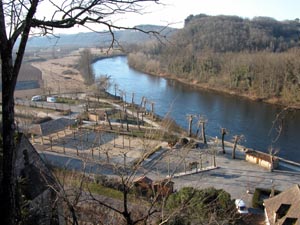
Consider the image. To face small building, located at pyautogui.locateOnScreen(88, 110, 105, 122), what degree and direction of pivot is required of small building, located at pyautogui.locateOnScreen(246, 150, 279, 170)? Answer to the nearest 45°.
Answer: approximately 90° to its right

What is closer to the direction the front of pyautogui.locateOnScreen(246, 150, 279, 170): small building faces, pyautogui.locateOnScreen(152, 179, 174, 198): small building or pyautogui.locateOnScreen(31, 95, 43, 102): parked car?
the small building

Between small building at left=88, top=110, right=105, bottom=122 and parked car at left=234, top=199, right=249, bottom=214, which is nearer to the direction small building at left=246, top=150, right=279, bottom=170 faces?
the parked car

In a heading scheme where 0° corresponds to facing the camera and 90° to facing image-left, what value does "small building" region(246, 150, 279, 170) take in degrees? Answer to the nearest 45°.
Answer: approximately 45°

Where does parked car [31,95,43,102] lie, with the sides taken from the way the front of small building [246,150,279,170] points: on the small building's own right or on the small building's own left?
on the small building's own right

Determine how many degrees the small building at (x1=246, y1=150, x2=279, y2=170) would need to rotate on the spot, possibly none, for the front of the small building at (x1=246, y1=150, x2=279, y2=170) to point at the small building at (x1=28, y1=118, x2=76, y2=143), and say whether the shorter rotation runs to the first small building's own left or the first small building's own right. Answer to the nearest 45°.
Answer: approximately 45° to the first small building's own right
